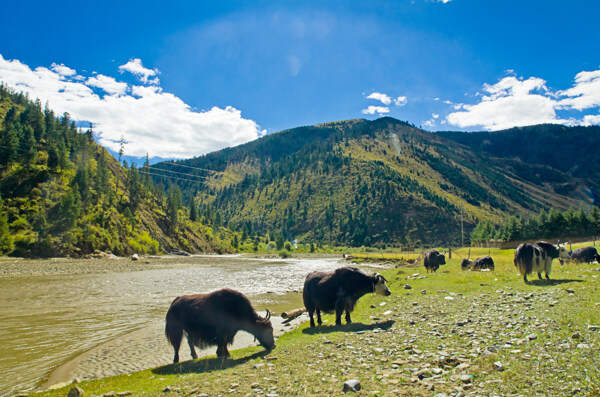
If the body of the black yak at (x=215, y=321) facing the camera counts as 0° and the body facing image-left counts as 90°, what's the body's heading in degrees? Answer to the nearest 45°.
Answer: approximately 270°

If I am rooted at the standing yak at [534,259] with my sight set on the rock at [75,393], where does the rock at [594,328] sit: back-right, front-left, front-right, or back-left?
front-left

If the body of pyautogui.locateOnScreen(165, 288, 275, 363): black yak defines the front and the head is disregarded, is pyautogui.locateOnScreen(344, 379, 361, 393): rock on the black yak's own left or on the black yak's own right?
on the black yak's own right
